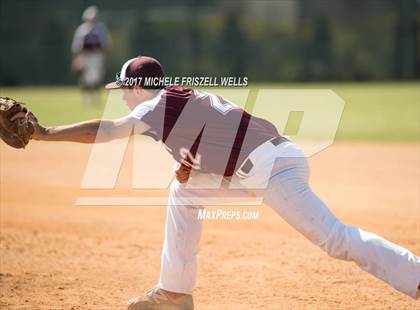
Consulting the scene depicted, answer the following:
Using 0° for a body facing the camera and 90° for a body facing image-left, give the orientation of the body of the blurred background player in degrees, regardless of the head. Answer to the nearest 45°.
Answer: approximately 0°

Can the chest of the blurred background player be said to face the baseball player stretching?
yes
